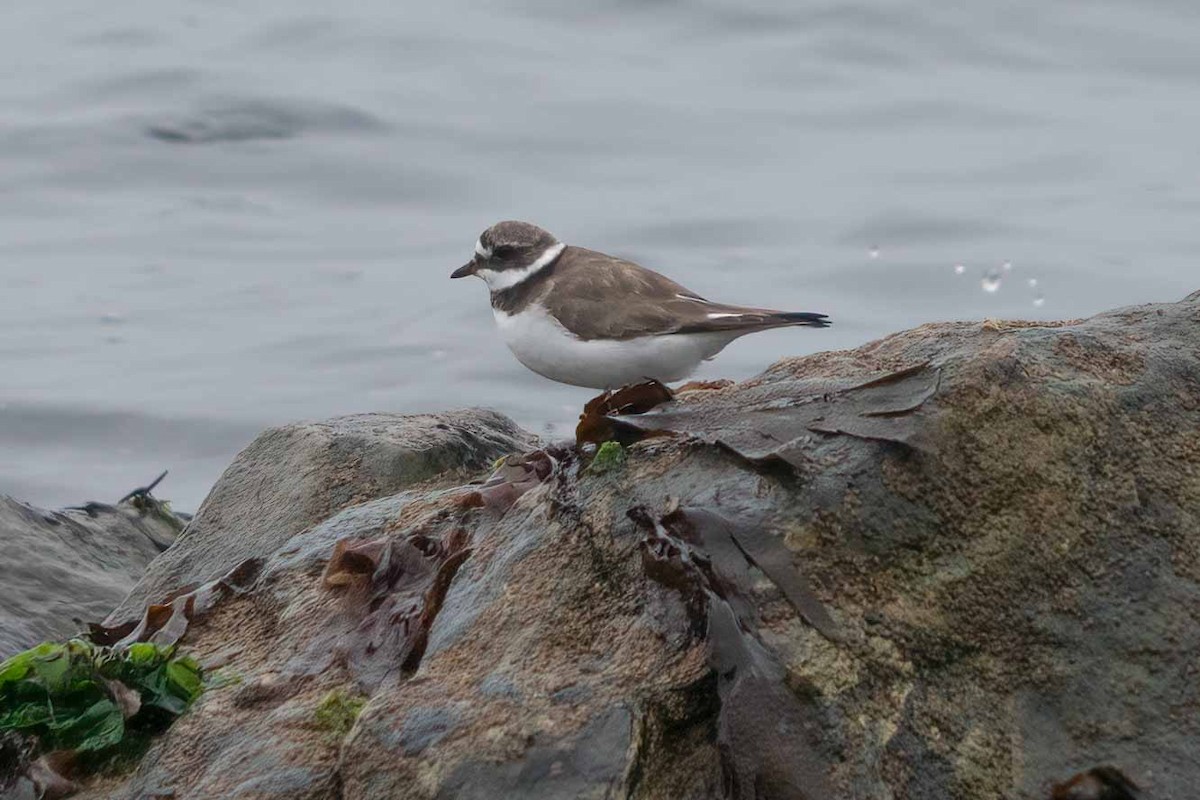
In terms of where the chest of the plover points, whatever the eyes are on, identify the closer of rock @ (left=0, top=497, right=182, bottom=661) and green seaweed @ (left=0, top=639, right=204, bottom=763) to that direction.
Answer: the rock

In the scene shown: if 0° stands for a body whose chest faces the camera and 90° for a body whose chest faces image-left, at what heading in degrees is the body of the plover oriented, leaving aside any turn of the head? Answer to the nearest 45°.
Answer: approximately 90°

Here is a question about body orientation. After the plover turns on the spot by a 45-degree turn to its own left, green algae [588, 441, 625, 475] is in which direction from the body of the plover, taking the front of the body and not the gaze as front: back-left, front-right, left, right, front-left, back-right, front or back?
front-left

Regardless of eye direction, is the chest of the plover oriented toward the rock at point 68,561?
yes

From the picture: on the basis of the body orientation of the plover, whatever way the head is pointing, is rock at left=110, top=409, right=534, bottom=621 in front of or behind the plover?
in front

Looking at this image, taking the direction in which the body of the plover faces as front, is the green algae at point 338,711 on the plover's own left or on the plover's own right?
on the plover's own left
